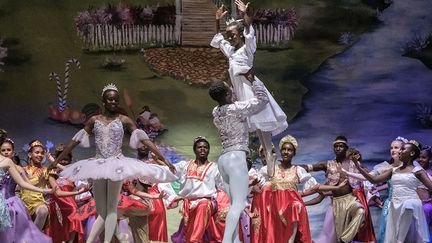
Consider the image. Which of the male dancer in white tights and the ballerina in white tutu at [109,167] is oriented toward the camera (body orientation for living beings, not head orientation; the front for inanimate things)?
the ballerina in white tutu

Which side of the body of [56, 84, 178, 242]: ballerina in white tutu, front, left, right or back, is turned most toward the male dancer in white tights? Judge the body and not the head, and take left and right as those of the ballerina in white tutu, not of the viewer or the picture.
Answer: left

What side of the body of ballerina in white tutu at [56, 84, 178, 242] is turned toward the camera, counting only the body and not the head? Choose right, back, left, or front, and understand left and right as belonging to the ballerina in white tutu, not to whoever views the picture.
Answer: front

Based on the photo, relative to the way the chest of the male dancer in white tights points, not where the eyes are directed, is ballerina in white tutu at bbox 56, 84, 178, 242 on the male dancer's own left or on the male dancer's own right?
on the male dancer's own left

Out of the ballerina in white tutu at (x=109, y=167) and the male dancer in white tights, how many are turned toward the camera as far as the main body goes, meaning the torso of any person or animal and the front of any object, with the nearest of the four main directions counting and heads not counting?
1

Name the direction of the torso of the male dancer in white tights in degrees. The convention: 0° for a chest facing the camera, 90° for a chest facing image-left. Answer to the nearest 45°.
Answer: approximately 225°

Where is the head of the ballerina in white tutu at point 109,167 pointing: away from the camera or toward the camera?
toward the camera
